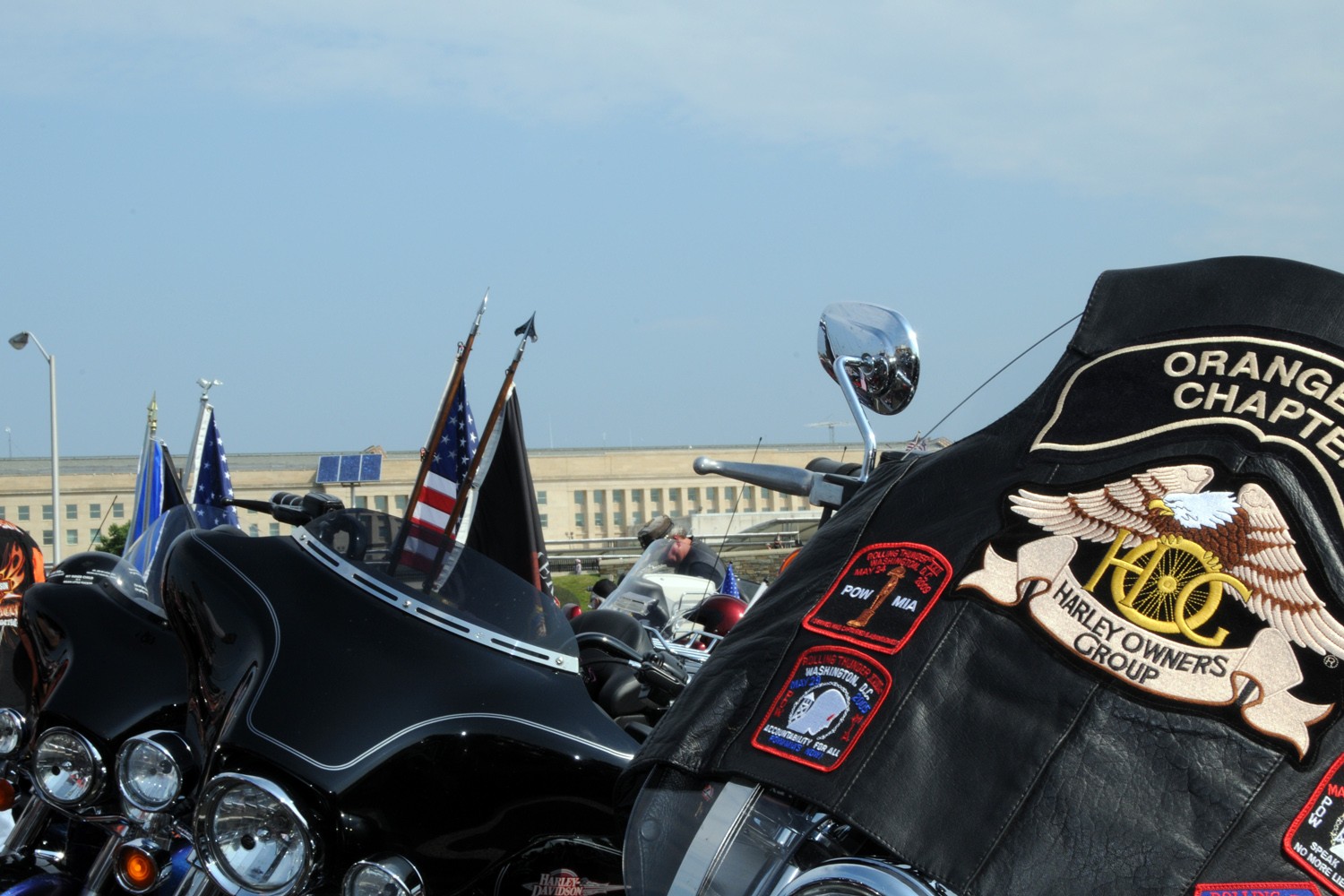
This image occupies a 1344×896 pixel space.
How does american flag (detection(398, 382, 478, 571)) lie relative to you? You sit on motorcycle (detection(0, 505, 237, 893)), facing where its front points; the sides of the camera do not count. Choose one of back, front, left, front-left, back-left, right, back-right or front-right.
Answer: left

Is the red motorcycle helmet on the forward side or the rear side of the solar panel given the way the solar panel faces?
on the forward side

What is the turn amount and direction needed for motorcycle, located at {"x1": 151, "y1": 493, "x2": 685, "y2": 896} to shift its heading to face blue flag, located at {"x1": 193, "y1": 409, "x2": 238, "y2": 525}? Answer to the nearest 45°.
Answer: approximately 135° to its right

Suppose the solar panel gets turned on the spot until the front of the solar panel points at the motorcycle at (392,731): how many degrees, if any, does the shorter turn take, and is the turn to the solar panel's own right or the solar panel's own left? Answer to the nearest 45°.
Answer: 0° — it already faces it

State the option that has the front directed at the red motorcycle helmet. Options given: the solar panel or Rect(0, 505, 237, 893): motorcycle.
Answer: the solar panel

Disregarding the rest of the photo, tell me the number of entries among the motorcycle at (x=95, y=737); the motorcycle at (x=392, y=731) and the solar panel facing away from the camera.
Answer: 0

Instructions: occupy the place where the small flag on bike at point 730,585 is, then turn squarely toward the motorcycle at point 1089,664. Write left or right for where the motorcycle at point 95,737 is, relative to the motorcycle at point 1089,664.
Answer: right

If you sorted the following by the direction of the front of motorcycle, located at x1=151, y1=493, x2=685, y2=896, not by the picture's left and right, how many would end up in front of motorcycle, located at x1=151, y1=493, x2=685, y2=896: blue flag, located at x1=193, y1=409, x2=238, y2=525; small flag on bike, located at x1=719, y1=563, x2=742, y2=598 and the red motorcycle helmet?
0

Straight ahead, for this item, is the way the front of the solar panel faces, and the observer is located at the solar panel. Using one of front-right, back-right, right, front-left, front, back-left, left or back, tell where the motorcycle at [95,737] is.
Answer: front

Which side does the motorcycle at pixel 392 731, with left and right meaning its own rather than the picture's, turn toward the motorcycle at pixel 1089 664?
left

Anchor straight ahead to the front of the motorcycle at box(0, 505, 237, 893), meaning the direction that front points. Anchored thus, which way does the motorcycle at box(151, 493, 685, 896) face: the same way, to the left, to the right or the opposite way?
the same way

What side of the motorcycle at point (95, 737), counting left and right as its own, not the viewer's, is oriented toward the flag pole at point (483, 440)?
left

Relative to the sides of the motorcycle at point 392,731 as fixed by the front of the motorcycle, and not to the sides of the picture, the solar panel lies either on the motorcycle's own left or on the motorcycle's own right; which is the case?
on the motorcycle's own right

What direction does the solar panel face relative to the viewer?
toward the camera

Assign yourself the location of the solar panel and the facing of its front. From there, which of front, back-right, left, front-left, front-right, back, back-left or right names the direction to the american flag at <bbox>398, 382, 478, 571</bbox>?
front

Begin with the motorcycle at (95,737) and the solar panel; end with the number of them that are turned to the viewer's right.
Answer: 0

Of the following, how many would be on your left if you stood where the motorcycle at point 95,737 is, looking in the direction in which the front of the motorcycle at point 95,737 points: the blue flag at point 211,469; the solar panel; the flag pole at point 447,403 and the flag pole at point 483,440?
2

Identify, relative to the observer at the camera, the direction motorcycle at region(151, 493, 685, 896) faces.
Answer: facing the viewer and to the left of the viewer

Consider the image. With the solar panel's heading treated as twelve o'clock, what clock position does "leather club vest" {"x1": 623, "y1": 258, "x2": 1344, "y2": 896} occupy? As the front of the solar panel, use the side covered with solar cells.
The leather club vest is roughly at 12 o'clock from the solar panel.
